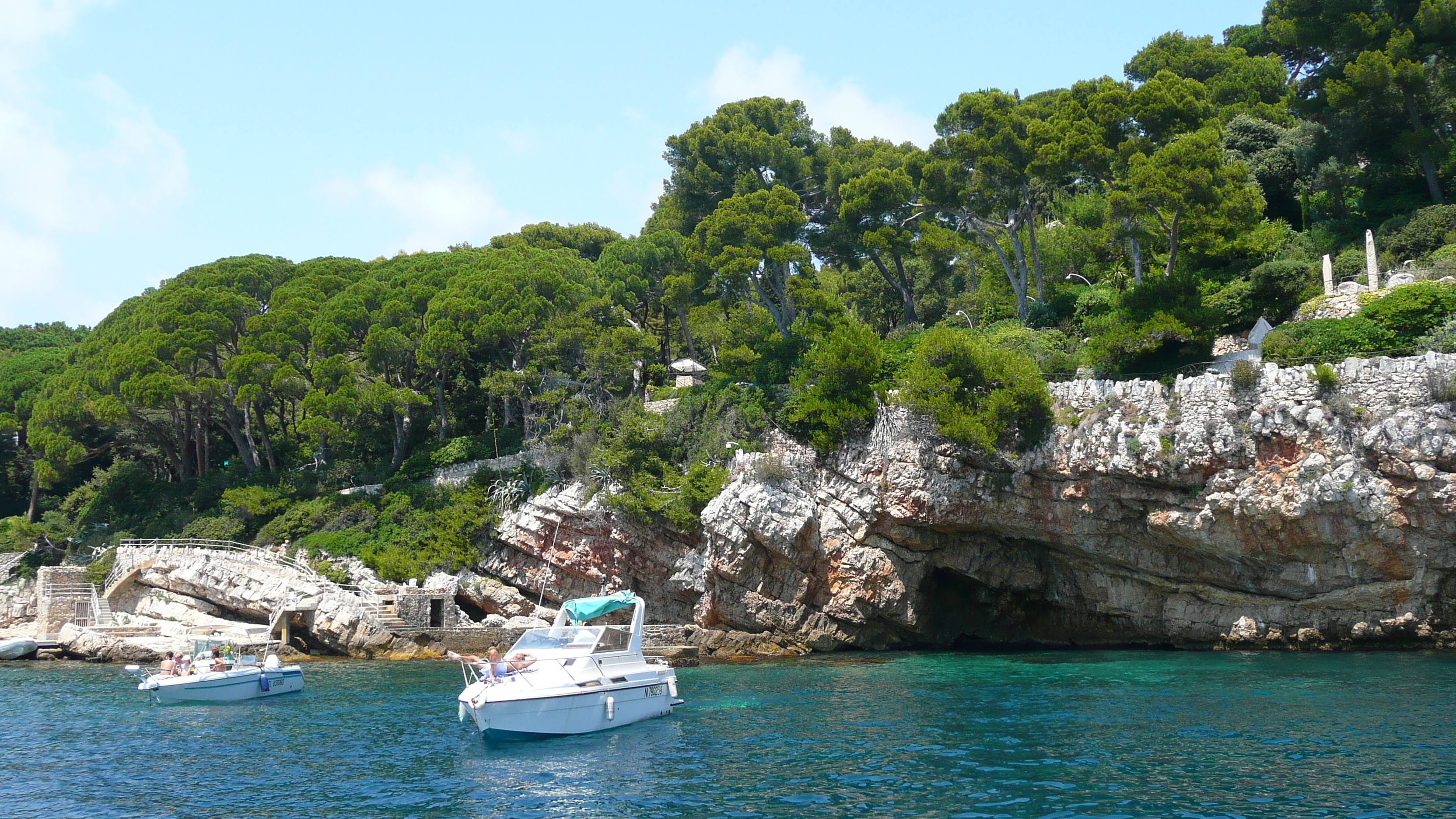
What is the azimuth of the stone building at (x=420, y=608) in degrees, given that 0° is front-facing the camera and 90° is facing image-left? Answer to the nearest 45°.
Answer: approximately 0°

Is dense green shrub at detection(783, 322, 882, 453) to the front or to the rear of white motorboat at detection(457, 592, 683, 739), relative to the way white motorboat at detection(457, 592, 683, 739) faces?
to the rear

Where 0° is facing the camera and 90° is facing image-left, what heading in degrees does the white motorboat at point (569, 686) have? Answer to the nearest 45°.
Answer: approximately 45°

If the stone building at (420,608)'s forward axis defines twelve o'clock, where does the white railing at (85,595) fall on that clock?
The white railing is roughly at 4 o'clock from the stone building.

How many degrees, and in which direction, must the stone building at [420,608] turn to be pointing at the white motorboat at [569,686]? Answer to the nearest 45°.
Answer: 0° — it already faces it

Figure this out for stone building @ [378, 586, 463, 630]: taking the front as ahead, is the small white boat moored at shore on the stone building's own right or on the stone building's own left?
on the stone building's own right

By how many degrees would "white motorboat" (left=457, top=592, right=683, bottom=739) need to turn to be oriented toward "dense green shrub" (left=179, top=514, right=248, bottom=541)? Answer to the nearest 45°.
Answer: approximately 90° to its right

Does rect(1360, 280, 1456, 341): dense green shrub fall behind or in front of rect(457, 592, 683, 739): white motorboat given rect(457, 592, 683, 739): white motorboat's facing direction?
behind
